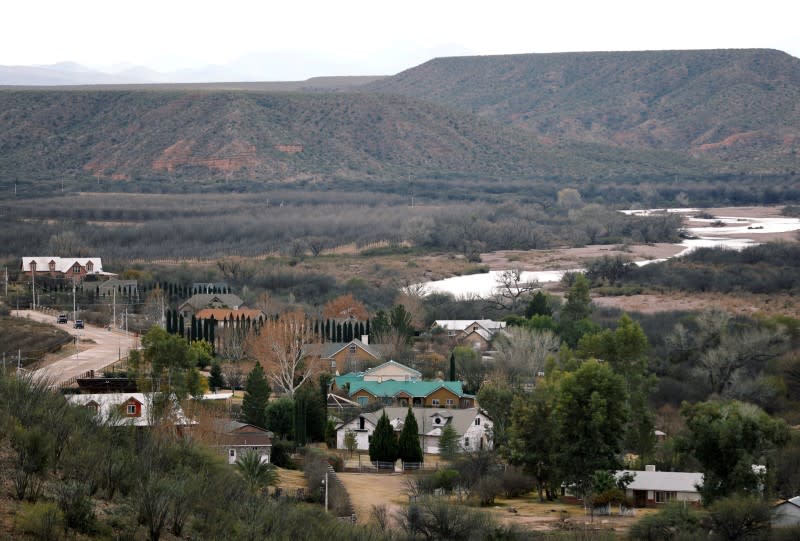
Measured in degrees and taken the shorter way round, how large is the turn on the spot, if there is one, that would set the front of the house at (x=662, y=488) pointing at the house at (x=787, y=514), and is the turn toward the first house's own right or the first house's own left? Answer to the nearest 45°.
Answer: approximately 45° to the first house's own left

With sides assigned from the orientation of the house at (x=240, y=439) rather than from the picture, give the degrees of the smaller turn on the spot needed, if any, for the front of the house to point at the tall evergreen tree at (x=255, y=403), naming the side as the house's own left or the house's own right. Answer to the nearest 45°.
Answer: approximately 180°

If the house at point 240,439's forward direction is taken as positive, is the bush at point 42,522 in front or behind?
in front

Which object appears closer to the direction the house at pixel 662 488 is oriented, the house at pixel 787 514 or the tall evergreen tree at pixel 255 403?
the house

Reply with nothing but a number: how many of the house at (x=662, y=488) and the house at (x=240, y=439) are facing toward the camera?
2

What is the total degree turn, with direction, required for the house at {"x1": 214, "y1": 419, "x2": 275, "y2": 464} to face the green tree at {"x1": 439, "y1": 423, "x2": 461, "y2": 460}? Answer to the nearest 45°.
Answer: approximately 90° to its left

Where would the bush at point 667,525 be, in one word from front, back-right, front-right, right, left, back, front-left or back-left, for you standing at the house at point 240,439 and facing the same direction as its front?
front-left

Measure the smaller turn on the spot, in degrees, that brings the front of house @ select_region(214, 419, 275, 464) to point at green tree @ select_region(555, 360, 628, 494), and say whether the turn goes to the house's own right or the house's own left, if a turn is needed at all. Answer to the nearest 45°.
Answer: approximately 90° to the house's own left

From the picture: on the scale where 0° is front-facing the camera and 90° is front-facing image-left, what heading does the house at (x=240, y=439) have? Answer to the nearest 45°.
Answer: approximately 0°

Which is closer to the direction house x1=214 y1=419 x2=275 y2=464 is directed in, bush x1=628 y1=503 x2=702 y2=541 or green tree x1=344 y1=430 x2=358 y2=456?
the bush

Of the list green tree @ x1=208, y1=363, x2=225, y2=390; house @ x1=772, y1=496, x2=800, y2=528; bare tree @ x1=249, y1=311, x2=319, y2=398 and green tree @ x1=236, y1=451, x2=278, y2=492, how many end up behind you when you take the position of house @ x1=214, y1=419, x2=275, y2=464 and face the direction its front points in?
2
